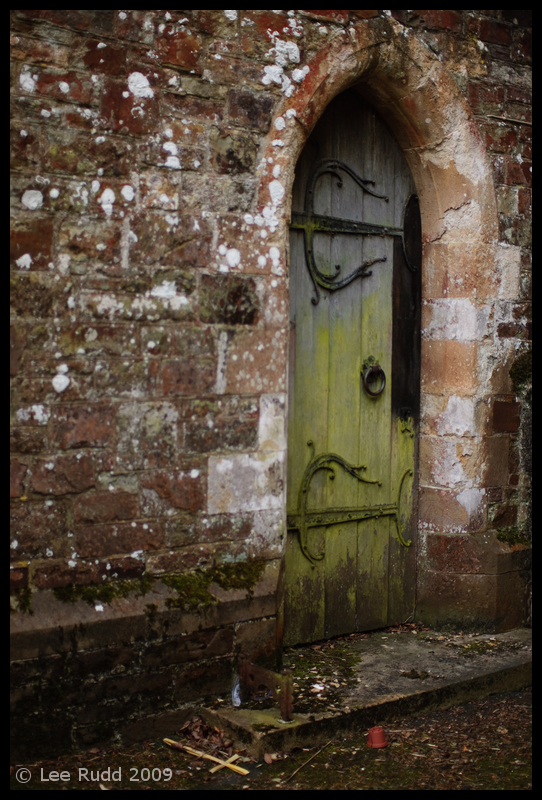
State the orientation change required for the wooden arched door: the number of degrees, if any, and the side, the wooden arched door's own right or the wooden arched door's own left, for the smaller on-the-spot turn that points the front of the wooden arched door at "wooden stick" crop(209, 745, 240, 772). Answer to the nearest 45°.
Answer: approximately 45° to the wooden arched door's own right

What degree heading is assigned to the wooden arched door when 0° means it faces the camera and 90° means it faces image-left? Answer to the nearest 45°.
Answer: approximately 315°

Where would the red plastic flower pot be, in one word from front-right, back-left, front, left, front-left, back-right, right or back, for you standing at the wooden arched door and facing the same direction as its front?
front-right

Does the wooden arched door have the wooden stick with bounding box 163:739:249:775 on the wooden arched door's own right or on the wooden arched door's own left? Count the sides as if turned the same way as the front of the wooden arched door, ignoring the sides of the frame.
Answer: on the wooden arched door's own right
